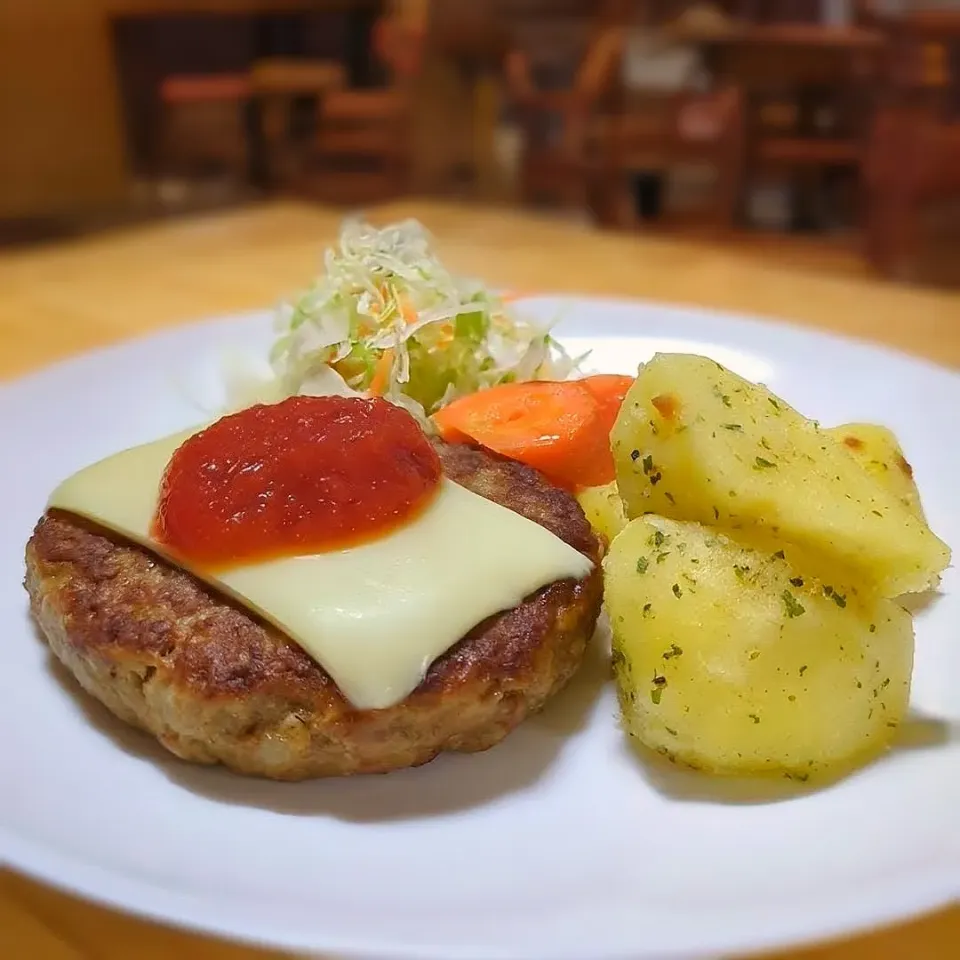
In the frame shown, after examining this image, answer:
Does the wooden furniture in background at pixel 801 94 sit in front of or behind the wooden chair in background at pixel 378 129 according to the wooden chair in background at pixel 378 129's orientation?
behind

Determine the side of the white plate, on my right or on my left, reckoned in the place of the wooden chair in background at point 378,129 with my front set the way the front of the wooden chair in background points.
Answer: on my left

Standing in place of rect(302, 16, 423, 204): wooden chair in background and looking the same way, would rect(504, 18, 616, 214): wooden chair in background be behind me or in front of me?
behind

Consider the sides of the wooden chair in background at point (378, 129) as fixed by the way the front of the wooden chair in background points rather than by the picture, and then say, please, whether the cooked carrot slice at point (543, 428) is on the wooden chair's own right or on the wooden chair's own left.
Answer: on the wooden chair's own left

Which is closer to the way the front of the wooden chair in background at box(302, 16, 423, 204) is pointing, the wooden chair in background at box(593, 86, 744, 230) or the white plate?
the white plate

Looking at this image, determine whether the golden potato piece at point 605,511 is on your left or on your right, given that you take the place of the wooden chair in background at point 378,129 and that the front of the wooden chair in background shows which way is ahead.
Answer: on your left

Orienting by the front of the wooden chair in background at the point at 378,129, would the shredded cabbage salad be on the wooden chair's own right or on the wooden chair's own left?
on the wooden chair's own left
